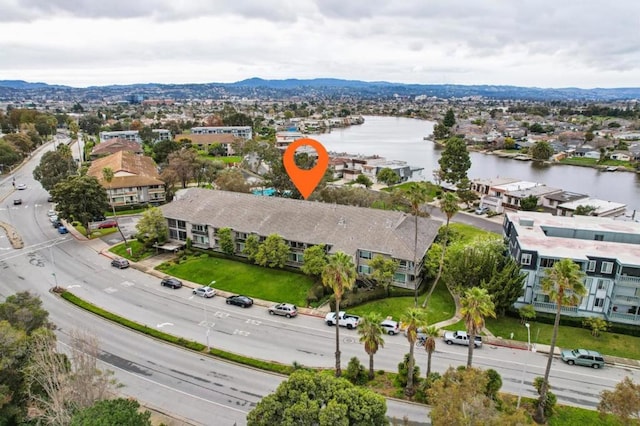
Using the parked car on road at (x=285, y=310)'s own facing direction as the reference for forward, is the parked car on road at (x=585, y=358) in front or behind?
behind

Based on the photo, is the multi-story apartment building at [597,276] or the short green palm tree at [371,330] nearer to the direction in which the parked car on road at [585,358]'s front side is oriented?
the short green palm tree

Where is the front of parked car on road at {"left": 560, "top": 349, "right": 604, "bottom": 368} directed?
to the viewer's left

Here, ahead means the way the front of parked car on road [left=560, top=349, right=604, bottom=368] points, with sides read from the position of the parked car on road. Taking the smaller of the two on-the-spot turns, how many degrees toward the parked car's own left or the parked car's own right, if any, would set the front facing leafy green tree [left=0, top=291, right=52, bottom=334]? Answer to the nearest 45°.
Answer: approximately 45° to the parked car's own left

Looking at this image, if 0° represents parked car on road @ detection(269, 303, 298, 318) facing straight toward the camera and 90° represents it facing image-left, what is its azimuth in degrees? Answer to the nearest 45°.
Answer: approximately 135°

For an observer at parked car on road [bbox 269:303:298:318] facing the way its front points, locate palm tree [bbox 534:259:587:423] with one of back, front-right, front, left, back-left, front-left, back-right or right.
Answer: back

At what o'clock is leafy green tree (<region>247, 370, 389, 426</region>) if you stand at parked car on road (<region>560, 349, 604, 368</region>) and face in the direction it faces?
The leafy green tree is roughly at 10 o'clock from the parked car on road.

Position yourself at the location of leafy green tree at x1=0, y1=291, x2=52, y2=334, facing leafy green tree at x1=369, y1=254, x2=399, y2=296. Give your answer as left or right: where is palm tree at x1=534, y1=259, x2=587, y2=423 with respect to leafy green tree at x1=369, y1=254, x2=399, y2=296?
right

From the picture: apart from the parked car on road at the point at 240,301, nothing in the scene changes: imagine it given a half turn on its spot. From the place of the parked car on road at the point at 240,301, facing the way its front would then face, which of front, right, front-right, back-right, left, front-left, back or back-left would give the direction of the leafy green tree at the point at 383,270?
front-left

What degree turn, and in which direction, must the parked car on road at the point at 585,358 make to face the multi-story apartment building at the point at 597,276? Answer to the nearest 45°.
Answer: approximately 90° to its right

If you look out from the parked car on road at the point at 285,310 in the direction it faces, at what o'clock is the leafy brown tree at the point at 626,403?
The leafy brown tree is roughly at 6 o'clock from the parked car on road.

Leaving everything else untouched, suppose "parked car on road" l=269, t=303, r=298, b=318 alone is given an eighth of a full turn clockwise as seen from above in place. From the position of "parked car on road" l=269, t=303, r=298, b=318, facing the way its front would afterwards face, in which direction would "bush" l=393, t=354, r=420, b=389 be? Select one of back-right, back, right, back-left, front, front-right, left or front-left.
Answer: back-right

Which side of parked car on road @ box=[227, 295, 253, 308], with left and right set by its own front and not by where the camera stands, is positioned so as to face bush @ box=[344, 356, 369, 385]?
back

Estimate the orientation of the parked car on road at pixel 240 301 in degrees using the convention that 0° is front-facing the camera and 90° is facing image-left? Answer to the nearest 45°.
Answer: approximately 135°

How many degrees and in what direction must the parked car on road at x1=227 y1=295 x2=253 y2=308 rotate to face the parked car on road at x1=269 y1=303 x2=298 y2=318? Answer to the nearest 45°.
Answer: approximately 180°
